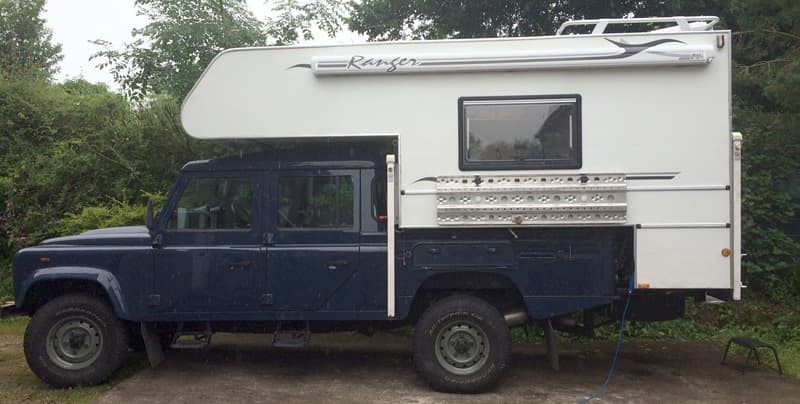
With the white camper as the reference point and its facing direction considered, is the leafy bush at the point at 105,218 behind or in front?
in front

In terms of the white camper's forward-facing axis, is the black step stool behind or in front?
behind

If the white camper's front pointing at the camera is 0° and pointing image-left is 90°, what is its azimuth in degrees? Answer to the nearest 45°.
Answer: approximately 90°

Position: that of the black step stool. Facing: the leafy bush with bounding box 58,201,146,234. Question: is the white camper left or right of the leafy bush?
left

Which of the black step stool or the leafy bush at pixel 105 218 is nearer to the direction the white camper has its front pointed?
the leafy bush
